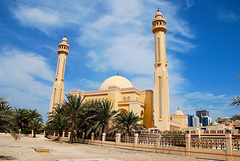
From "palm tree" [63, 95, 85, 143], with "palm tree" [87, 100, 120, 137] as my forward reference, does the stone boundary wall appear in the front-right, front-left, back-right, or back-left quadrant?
front-right

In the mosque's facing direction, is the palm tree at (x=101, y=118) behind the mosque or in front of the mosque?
in front

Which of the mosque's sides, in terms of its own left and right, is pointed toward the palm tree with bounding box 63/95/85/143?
front

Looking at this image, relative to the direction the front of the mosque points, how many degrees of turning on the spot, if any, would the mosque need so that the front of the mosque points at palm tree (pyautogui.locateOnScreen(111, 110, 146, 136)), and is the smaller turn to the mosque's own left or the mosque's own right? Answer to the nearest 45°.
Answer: approximately 45° to the mosque's own left

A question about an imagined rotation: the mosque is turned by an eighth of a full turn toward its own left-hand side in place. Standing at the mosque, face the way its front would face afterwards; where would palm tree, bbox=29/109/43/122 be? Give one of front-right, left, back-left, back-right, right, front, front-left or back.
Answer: right

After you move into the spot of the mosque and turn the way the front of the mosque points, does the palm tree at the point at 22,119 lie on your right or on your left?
on your right

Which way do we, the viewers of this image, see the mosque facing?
facing the viewer and to the left of the viewer
